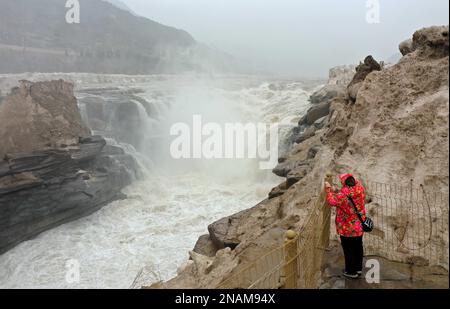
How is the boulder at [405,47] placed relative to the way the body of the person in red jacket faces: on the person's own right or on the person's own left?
on the person's own right

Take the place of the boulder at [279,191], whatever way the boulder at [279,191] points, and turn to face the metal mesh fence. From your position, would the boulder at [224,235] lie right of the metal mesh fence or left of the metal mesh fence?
right

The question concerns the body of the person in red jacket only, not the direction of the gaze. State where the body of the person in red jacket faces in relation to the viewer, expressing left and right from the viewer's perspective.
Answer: facing away from the viewer and to the left of the viewer

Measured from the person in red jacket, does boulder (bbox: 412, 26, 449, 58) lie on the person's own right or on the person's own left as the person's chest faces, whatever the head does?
on the person's own right

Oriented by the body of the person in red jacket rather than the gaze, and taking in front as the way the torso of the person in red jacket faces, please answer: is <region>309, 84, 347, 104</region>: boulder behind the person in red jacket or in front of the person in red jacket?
in front

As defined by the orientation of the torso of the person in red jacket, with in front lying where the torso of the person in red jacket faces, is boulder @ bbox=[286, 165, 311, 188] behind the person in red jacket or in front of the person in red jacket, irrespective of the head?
in front

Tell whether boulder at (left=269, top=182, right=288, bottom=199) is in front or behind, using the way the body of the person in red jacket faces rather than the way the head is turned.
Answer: in front
